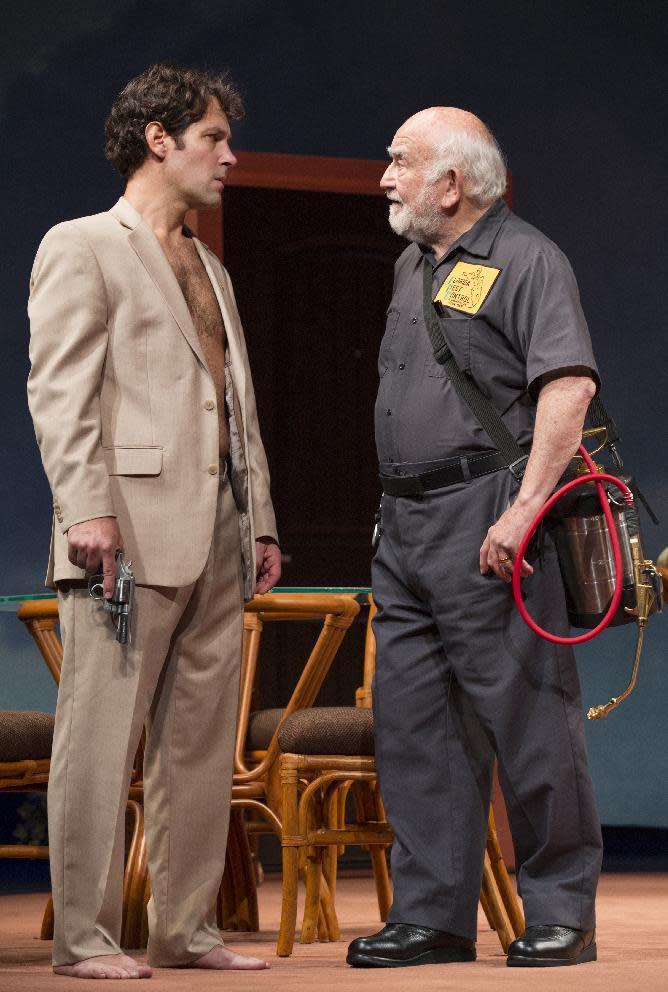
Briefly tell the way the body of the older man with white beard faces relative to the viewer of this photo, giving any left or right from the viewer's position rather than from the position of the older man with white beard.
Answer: facing the viewer and to the left of the viewer

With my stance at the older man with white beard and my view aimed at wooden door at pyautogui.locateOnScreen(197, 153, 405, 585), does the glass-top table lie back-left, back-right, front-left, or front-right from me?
front-left

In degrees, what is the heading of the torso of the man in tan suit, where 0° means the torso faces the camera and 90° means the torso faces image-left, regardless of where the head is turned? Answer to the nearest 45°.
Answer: approximately 315°

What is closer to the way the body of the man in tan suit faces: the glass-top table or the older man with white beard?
the older man with white beard

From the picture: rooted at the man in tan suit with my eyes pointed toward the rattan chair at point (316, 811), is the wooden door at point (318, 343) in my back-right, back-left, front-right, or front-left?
front-left

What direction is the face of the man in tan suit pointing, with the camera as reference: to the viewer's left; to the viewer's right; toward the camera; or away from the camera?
to the viewer's right

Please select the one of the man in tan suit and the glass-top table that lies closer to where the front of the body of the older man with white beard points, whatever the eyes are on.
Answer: the man in tan suit
